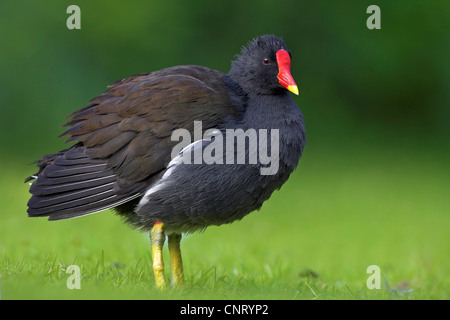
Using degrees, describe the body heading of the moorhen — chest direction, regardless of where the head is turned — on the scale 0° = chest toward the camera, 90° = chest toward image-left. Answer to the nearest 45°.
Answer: approximately 270°
